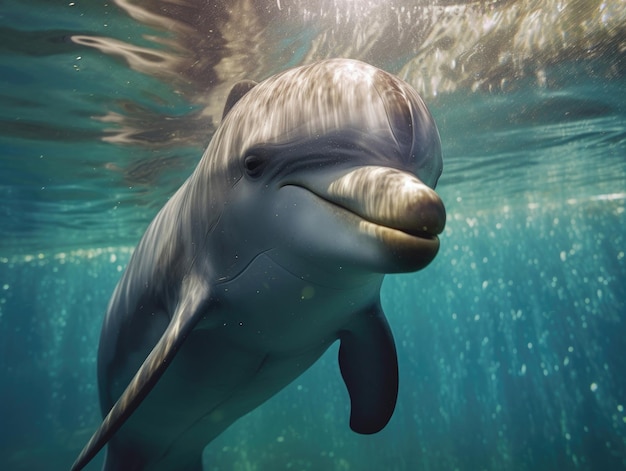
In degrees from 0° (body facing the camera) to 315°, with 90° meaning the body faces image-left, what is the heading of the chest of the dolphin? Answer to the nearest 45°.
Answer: approximately 315°
